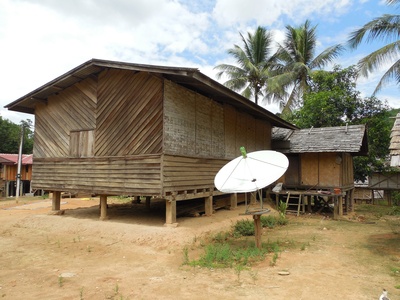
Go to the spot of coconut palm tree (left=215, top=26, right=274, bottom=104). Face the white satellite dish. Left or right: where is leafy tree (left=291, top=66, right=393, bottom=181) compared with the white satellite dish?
left

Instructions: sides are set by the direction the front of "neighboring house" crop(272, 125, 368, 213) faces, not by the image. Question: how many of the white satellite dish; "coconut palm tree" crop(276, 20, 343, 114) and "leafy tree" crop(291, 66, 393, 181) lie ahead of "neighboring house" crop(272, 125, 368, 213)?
1

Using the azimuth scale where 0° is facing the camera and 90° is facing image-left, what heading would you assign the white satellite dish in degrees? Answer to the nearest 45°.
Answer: approximately 45°

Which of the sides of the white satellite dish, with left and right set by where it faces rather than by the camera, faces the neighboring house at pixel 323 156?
back

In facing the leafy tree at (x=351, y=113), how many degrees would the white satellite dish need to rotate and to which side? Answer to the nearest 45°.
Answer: approximately 180°

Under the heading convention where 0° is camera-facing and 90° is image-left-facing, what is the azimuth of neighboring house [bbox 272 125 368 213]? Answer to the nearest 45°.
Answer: approximately 0°

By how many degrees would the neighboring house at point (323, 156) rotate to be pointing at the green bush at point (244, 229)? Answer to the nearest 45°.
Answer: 0° — it already faces it

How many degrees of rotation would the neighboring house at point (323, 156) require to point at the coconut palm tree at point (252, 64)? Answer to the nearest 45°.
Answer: approximately 135° to its right

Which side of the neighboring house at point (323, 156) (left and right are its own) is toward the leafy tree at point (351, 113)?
back
